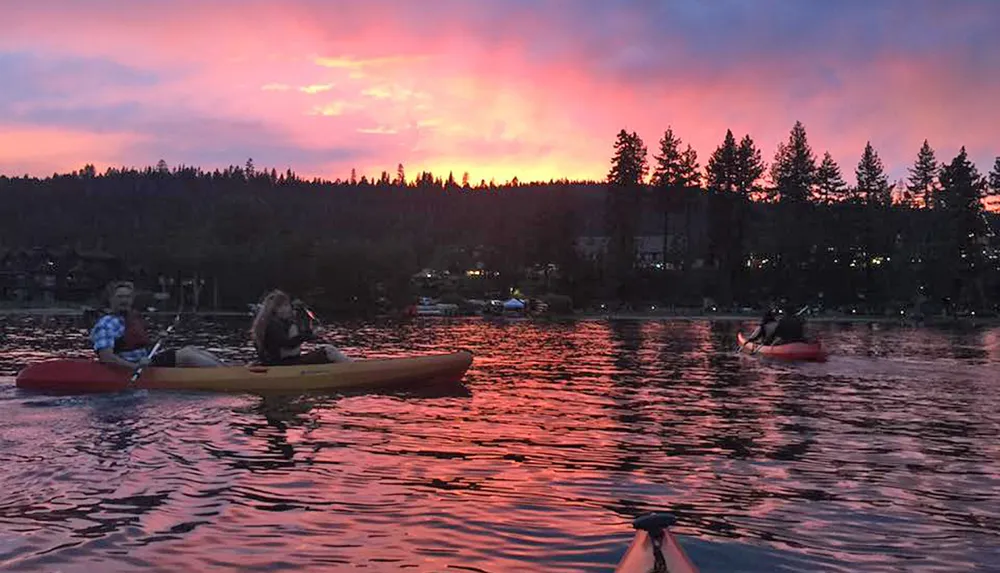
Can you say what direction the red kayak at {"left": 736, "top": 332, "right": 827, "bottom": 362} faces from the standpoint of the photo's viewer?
facing to the left of the viewer

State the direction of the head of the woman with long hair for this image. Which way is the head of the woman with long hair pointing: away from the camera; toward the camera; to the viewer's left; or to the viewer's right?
to the viewer's right

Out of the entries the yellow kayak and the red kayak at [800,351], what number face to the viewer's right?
1

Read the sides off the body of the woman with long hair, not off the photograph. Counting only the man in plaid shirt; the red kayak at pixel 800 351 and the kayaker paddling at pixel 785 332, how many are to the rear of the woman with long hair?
1

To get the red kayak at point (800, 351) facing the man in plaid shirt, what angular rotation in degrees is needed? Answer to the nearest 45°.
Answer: approximately 45° to its left

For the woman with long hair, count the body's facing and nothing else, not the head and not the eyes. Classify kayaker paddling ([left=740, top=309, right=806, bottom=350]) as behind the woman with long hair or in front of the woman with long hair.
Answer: in front

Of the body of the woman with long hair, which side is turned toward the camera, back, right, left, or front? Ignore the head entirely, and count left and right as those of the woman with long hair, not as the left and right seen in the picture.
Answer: right

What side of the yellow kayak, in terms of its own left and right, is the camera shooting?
right
